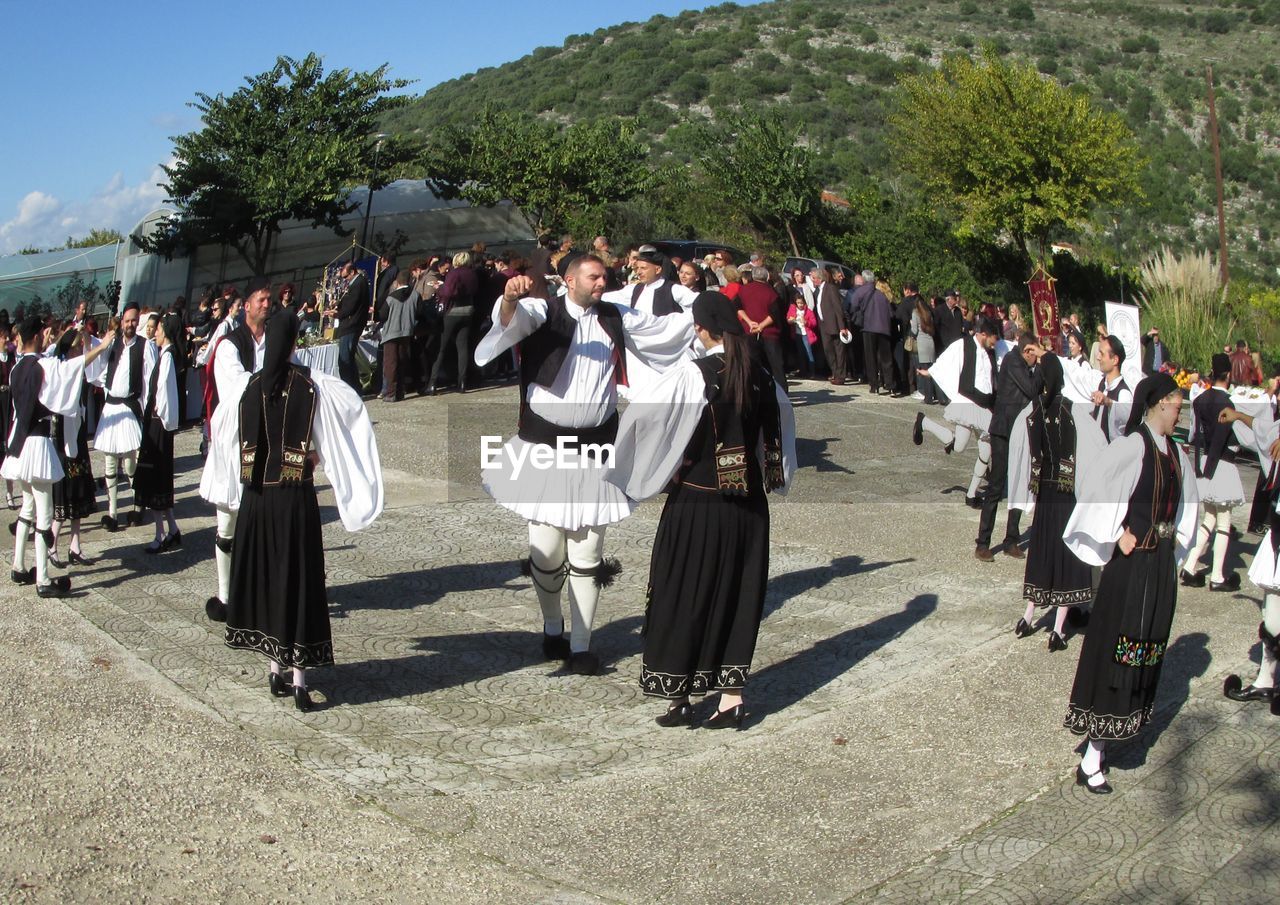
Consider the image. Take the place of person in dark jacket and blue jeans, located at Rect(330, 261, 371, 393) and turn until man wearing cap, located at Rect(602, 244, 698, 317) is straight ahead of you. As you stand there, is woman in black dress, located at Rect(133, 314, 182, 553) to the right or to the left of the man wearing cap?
right

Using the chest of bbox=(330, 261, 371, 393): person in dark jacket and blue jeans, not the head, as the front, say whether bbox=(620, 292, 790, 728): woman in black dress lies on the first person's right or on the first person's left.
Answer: on the first person's left

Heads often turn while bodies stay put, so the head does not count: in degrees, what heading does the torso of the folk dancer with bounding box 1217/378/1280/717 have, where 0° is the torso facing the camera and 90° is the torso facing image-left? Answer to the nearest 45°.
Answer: approximately 90°

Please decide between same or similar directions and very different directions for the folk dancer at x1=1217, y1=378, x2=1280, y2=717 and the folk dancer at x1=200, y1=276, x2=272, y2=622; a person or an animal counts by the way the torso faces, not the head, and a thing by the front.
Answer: very different directions

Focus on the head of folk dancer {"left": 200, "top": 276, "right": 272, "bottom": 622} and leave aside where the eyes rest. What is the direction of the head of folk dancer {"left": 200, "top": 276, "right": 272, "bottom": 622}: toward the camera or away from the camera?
toward the camera

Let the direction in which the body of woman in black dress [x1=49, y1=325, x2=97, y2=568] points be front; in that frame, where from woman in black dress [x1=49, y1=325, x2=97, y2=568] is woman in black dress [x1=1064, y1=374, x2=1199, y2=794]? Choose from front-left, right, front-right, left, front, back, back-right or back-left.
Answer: front-right

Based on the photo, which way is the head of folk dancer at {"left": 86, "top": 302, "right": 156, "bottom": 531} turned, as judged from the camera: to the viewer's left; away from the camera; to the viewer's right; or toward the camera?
toward the camera

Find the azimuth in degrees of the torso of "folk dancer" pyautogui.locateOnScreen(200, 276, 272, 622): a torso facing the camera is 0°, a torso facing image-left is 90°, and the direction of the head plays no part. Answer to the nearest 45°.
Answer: approximately 315°

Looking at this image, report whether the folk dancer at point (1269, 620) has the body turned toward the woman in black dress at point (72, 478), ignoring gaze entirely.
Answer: yes

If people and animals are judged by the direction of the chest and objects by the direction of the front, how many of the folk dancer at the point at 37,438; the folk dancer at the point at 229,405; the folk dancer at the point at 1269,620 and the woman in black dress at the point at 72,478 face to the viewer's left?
1

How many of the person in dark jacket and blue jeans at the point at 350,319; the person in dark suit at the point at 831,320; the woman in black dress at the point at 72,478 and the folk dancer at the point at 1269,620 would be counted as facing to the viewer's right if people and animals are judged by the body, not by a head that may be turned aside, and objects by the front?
1
